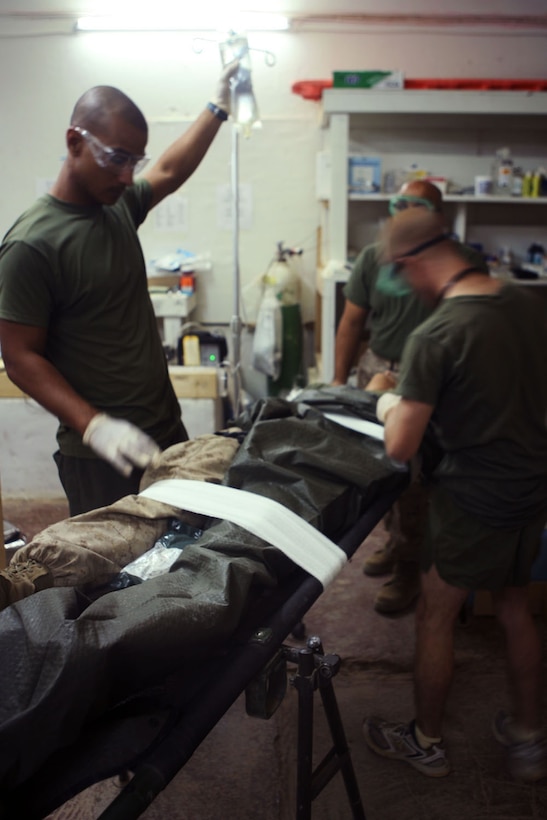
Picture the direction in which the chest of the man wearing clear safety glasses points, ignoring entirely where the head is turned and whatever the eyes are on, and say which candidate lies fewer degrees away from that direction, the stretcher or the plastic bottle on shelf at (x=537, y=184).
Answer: the stretcher

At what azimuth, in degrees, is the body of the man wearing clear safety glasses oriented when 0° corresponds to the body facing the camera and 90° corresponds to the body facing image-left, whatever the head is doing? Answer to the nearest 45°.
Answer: approximately 315°

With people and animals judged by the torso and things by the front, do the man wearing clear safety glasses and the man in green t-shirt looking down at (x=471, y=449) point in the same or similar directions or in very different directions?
very different directions

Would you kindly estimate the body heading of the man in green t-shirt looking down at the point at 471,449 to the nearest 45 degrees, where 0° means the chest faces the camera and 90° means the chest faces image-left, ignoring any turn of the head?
approximately 135°
